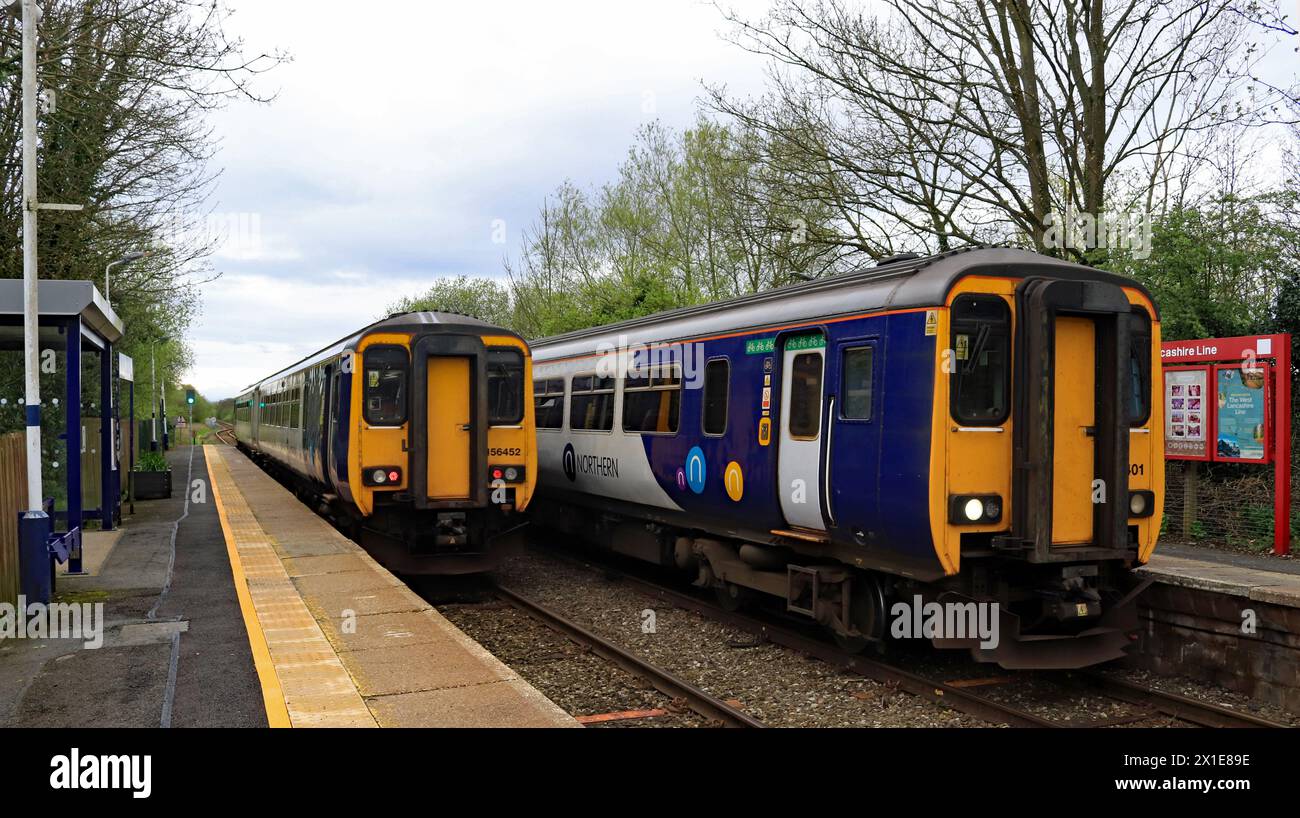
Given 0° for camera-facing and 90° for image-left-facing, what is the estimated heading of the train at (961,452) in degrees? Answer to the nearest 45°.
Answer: approximately 315°

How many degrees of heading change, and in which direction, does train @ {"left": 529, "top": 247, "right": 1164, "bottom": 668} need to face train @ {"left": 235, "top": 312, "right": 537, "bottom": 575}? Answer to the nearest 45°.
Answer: approximately 180°

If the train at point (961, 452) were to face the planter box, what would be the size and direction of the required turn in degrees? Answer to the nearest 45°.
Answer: approximately 180°

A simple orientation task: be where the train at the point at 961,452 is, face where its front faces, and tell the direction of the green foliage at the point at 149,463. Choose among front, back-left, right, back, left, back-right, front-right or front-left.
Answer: back

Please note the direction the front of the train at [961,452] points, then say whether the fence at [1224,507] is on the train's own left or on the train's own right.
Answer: on the train's own left
